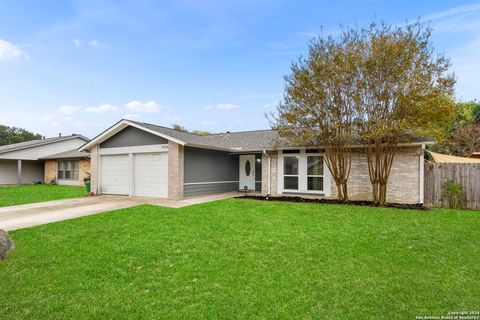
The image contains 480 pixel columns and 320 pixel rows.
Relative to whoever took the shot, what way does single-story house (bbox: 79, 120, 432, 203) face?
facing the viewer and to the left of the viewer

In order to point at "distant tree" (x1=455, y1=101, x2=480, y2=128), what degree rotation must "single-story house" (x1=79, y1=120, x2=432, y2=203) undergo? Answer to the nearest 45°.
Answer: approximately 180°

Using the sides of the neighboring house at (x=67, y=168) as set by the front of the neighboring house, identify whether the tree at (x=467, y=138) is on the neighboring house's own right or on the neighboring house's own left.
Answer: on the neighboring house's own left

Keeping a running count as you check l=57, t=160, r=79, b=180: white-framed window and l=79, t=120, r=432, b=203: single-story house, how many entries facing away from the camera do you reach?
0

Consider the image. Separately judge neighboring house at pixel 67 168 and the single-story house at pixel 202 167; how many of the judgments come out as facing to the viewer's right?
0

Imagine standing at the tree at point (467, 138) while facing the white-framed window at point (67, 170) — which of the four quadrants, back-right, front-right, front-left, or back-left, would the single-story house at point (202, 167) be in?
front-left

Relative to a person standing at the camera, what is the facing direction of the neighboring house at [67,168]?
facing the viewer
